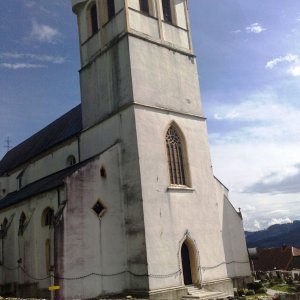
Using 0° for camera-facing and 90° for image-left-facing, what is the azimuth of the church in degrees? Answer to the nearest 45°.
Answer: approximately 315°

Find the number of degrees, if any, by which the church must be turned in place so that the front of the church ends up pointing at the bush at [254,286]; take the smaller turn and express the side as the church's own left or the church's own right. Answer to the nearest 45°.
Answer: approximately 45° to the church's own left

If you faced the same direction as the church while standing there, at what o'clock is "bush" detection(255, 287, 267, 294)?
The bush is roughly at 10 o'clock from the church.

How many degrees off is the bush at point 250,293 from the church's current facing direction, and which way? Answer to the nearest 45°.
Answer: approximately 45° to its left
